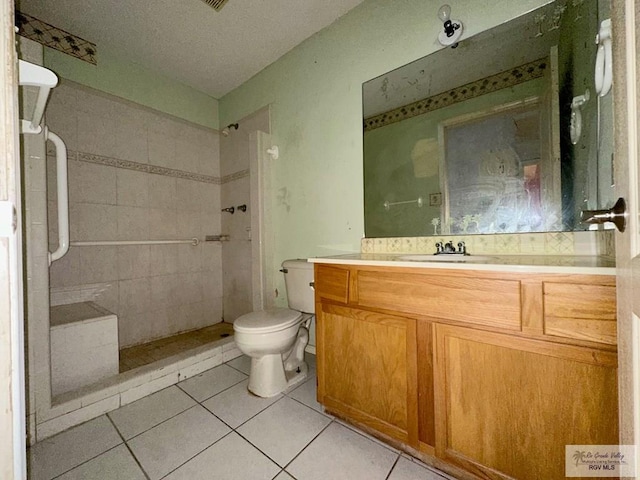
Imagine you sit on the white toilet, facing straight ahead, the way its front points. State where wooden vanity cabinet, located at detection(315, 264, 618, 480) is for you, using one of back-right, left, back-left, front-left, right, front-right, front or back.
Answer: left

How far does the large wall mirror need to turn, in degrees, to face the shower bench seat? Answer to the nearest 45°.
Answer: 0° — it already faces it

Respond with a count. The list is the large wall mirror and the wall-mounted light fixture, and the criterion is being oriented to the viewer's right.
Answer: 0

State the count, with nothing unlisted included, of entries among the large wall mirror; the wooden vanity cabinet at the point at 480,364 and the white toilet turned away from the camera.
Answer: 0

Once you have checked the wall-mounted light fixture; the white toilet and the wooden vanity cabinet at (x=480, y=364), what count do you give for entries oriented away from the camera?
0

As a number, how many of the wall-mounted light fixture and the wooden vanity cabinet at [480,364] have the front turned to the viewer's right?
0

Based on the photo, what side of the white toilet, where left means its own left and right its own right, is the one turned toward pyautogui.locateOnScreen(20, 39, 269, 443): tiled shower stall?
right

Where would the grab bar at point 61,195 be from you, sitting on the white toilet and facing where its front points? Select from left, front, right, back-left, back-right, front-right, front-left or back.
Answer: front-right

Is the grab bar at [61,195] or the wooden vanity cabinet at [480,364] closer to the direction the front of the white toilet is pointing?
the grab bar

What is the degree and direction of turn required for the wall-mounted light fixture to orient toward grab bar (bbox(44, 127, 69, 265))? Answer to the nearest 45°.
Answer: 0° — it already faces it

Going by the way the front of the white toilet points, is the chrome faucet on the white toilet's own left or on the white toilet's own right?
on the white toilet's own left

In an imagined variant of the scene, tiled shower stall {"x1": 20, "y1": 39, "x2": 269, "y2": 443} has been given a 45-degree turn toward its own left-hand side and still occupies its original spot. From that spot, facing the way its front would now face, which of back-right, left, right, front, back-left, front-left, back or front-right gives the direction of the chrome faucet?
front-right

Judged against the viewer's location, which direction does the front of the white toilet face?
facing the viewer and to the left of the viewer

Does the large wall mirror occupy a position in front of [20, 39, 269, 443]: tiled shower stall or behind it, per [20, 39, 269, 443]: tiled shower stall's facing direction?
in front

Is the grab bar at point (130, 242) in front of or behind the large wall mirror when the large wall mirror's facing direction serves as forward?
in front

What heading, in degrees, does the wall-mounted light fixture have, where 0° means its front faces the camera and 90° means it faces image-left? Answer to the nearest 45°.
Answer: approximately 45°
